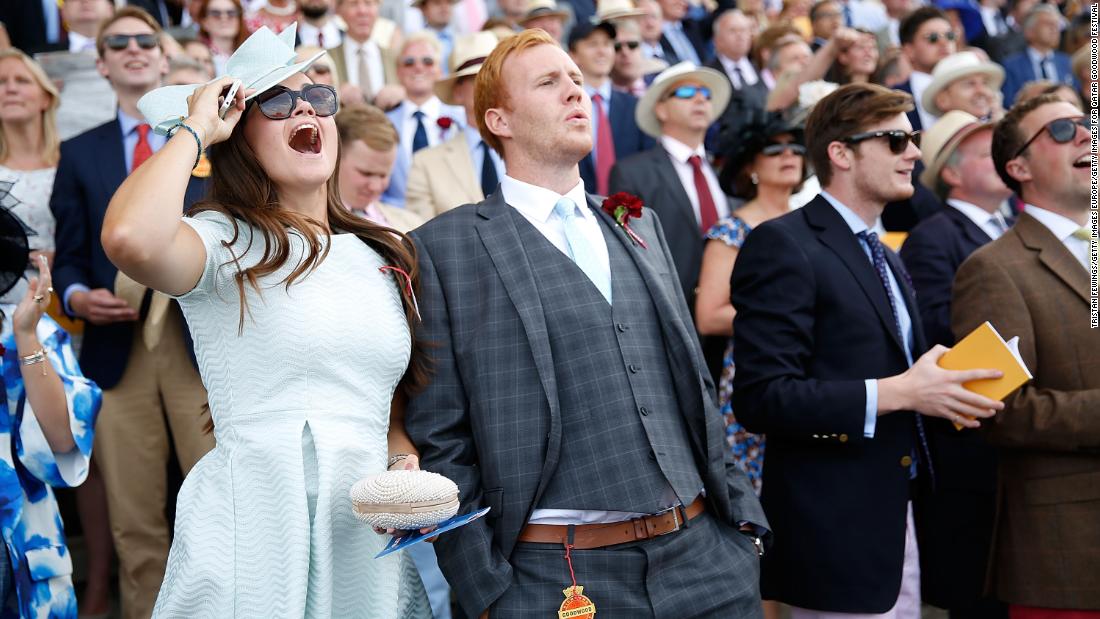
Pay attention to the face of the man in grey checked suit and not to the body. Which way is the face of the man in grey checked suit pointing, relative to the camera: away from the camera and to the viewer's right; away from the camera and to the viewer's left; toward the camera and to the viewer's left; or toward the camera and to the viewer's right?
toward the camera and to the viewer's right

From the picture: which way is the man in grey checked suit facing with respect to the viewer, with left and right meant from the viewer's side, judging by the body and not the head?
facing the viewer and to the right of the viewer

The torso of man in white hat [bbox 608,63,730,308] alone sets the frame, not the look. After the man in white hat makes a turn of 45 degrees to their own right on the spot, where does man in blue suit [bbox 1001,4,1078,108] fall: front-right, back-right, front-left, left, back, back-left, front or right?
back-left

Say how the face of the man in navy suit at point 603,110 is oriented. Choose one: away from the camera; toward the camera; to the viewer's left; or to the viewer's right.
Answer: toward the camera

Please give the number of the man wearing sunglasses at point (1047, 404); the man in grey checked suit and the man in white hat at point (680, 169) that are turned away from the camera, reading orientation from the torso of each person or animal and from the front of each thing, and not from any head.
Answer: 0

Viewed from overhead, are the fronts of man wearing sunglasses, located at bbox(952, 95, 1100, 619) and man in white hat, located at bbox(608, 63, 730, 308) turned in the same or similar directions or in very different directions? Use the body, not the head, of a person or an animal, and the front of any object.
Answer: same or similar directions

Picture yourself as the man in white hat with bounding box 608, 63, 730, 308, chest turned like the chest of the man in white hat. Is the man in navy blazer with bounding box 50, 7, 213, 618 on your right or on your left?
on your right

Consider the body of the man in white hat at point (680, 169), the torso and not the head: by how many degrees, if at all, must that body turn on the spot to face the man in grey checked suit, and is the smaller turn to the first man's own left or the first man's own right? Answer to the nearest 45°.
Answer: approximately 45° to the first man's own right

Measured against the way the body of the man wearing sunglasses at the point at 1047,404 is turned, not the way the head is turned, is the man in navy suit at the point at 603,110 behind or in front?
behind

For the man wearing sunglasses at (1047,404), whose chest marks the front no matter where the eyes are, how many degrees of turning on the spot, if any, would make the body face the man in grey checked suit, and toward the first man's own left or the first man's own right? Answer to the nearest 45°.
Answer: approximately 90° to the first man's own right

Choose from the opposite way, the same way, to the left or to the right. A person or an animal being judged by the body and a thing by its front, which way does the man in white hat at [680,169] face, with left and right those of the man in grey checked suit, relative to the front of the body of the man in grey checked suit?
the same way

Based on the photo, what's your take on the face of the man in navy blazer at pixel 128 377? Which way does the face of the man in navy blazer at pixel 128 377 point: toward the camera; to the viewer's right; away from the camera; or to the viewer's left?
toward the camera

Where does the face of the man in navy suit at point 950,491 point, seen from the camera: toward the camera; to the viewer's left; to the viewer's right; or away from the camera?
to the viewer's right

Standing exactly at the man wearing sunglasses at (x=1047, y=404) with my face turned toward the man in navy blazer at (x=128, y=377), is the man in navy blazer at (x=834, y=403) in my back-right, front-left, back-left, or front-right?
front-left

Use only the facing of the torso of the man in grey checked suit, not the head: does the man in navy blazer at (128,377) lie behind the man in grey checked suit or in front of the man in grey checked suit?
behind
